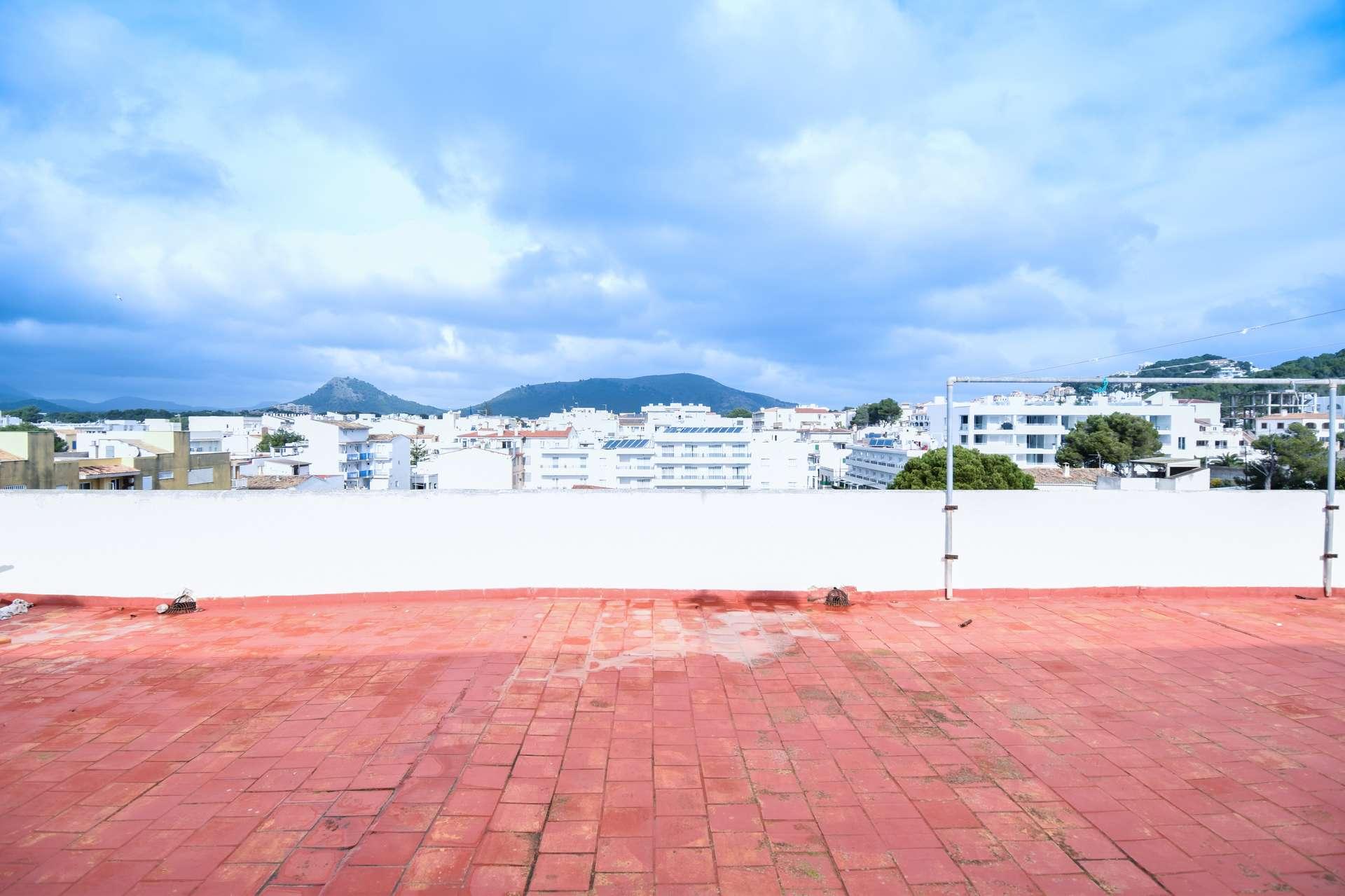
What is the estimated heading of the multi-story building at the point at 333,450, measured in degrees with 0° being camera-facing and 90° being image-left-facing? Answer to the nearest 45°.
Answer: approximately 315°

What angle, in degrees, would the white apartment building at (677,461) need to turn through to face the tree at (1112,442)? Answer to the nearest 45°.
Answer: approximately 45° to its left

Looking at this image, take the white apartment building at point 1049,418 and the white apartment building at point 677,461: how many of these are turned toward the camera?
2

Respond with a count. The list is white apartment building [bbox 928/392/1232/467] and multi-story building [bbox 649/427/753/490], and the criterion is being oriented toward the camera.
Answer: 2

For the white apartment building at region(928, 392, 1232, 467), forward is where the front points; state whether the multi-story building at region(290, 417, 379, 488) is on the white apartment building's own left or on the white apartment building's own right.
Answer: on the white apartment building's own right

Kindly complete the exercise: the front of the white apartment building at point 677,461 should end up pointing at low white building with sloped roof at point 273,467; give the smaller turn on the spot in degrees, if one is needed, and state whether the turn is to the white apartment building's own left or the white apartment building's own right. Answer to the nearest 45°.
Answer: approximately 45° to the white apartment building's own right

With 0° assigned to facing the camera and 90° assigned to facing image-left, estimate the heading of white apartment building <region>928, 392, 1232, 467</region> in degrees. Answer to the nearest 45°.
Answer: approximately 0°

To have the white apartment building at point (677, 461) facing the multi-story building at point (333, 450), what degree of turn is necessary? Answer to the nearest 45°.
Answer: approximately 90° to its right

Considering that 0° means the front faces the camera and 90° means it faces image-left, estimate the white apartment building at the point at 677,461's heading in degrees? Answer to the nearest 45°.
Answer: approximately 0°
